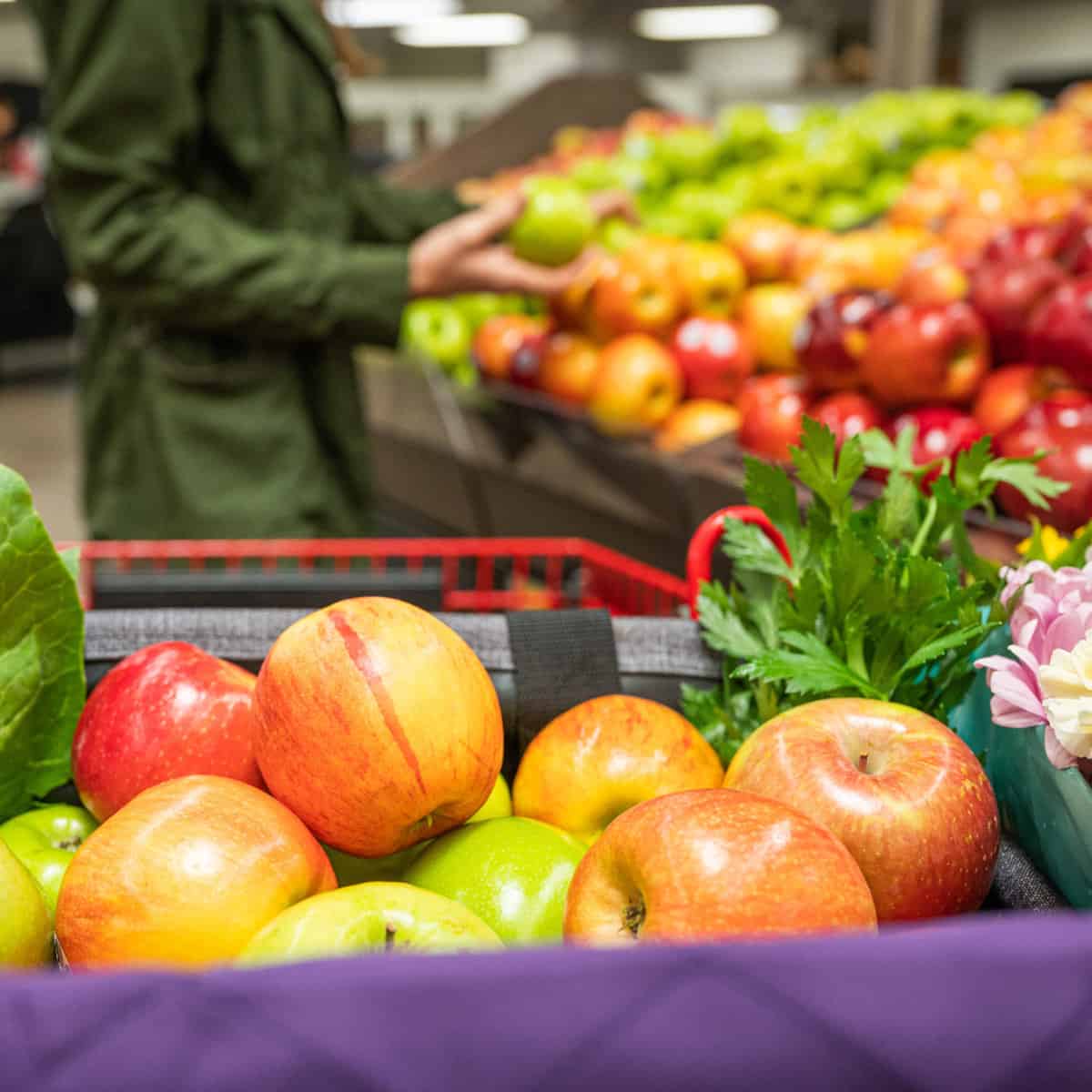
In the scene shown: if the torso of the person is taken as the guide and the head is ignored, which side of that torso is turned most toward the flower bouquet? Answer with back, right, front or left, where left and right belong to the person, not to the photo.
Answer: right

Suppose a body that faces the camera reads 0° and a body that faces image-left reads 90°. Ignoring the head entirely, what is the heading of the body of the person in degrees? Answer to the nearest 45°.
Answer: approximately 270°

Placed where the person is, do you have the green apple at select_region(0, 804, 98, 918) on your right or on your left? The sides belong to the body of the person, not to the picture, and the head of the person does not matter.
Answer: on your right

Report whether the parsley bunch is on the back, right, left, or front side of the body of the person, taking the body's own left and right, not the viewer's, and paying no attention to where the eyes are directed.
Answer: right

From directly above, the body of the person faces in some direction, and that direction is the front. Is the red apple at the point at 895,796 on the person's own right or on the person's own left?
on the person's own right

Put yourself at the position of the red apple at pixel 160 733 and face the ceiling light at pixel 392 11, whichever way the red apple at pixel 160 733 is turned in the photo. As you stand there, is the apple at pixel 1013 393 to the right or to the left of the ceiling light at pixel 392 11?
right

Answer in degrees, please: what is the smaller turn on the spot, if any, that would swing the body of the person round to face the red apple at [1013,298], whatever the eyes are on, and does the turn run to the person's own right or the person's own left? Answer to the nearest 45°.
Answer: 0° — they already face it
